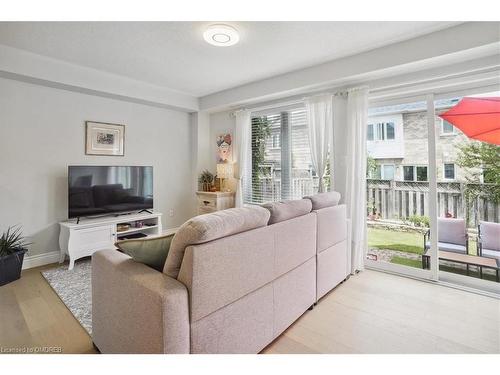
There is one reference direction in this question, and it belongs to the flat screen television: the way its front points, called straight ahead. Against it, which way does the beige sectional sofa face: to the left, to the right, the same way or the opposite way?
the opposite way

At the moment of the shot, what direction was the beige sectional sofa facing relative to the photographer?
facing away from the viewer and to the left of the viewer

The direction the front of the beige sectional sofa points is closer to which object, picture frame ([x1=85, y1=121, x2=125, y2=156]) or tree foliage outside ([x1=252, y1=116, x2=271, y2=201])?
the picture frame

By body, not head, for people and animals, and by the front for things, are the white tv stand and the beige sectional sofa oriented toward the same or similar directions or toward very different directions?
very different directions

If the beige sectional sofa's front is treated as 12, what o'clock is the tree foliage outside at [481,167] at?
The tree foliage outside is roughly at 4 o'clock from the beige sectional sofa.

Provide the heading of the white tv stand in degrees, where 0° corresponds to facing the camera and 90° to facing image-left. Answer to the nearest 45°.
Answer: approximately 315°
